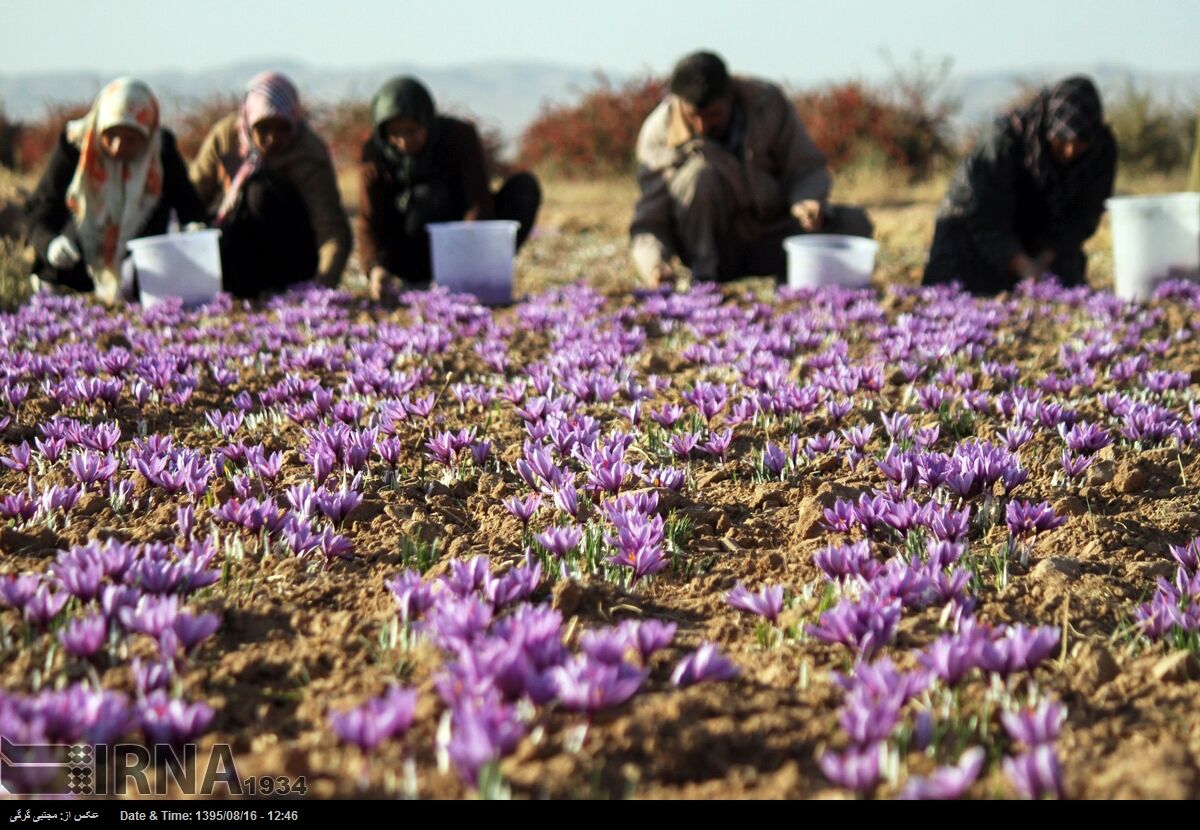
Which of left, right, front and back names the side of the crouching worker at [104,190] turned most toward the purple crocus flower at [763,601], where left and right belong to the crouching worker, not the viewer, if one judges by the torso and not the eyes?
front

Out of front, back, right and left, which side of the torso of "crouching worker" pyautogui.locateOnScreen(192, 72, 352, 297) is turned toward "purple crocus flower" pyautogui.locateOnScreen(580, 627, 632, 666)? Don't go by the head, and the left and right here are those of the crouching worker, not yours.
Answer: front

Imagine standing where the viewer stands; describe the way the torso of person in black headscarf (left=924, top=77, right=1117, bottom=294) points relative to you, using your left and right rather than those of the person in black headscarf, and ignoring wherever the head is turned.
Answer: facing the viewer and to the right of the viewer

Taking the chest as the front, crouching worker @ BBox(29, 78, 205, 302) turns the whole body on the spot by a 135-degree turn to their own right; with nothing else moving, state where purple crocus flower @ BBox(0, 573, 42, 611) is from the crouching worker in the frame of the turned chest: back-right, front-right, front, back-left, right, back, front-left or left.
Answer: back-left

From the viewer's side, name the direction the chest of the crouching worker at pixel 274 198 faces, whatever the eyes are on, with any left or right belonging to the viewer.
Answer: facing the viewer

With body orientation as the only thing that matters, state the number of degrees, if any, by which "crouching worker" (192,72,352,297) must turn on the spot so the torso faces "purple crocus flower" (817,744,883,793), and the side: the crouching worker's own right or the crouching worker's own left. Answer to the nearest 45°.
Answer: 0° — they already face it

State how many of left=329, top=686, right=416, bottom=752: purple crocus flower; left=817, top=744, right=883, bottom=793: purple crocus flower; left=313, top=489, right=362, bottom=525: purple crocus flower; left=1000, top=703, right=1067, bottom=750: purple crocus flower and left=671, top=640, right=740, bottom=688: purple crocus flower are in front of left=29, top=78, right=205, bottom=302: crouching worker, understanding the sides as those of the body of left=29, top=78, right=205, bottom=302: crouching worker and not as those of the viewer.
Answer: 5

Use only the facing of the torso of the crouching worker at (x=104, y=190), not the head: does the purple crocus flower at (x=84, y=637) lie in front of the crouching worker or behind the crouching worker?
in front

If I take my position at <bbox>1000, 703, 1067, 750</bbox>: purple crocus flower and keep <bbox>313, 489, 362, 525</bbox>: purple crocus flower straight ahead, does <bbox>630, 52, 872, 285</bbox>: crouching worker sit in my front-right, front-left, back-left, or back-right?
front-right

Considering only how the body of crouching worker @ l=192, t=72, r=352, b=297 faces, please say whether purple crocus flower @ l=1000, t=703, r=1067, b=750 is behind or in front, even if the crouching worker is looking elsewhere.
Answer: in front

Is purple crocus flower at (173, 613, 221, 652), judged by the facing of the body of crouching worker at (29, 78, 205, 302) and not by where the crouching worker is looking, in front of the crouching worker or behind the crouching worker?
in front

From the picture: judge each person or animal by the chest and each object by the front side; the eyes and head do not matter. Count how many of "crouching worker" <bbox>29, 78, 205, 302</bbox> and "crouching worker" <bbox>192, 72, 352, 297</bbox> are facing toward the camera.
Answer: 2

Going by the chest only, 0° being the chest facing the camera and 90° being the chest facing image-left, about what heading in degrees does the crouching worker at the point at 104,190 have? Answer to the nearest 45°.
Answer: approximately 0°

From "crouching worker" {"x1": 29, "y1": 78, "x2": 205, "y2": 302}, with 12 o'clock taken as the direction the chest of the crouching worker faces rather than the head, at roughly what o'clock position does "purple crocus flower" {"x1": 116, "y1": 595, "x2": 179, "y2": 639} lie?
The purple crocus flower is roughly at 12 o'clock from the crouching worker.
